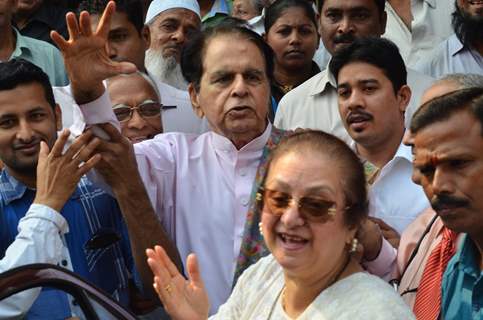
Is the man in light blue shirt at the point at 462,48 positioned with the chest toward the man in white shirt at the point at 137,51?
no

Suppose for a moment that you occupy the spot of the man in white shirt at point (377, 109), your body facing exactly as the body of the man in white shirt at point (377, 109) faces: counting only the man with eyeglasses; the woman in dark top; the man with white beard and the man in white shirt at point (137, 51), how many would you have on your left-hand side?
0

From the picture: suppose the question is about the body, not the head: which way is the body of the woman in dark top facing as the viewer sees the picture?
toward the camera

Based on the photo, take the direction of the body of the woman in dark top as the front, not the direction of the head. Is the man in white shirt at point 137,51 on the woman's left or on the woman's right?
on the woman's right

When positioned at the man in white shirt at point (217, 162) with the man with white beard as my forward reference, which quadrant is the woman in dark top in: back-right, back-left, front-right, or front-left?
front-right

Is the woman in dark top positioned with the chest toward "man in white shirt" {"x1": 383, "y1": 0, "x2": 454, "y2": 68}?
no

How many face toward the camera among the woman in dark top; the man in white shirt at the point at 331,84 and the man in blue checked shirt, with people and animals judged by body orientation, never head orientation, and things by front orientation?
3

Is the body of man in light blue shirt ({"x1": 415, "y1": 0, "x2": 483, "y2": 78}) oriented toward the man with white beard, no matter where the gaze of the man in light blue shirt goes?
no

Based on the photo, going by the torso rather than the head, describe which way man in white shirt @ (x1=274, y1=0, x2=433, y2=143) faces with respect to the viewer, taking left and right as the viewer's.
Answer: facing the viewer

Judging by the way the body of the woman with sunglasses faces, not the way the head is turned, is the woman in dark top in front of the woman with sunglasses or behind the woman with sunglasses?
behind

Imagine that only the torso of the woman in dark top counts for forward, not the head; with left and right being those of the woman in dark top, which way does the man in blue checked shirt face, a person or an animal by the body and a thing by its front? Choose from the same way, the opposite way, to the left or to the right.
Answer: the same way

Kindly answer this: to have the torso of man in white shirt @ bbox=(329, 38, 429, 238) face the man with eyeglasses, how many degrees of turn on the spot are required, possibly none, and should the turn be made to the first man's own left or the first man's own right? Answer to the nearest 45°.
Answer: approximately 45° to the first man's own right

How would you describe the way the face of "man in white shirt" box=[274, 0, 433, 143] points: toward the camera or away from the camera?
toward the camera
